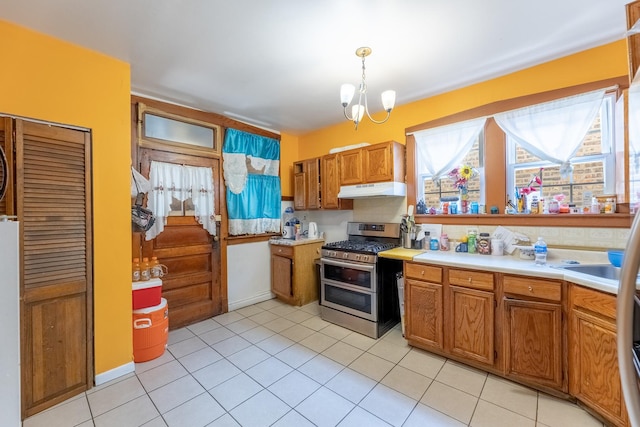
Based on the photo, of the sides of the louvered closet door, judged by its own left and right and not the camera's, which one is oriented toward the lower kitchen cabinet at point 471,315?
front

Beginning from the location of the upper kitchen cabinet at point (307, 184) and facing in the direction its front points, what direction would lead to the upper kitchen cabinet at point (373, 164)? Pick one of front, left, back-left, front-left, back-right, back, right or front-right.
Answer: left

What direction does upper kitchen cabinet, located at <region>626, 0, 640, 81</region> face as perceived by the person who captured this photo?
facing to the left of the viewer

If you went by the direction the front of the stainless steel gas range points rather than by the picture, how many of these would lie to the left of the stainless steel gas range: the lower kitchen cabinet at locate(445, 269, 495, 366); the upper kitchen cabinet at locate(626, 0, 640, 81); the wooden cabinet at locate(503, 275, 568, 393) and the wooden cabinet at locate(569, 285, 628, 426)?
4

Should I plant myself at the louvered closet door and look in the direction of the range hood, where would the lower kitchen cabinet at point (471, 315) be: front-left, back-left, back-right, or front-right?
front-right

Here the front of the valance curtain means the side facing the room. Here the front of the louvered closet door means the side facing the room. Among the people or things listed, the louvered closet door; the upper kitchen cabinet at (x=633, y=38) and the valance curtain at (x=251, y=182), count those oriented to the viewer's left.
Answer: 1

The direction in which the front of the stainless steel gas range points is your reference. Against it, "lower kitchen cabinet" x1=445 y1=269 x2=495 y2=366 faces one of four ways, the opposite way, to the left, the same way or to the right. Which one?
the same way

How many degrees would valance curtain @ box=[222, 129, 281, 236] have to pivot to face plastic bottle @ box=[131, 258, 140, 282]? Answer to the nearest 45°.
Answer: approximately 90° to its right

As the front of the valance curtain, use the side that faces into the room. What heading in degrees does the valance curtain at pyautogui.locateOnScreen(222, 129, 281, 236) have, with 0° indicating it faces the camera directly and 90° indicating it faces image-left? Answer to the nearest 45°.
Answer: approximately 315°

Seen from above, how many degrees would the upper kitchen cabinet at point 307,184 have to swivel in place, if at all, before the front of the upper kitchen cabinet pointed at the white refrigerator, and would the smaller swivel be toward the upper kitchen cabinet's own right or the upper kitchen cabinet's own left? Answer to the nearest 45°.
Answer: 0° — it already faces it

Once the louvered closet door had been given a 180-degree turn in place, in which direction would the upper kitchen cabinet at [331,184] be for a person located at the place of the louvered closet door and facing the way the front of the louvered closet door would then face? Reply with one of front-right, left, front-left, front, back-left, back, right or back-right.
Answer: back-right

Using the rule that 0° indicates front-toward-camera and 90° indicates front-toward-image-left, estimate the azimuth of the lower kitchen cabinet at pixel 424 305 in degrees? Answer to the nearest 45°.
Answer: approximately 45°

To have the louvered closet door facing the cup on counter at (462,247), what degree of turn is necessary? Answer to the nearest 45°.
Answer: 0° — it already faces it

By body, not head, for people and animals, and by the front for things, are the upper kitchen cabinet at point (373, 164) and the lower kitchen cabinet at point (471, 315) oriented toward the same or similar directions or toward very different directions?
same or similar directions

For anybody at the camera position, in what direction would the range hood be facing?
facing the viewer and to the left of the viewer

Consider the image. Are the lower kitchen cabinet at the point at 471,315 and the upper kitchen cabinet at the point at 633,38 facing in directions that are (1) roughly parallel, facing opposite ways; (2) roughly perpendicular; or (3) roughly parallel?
roughly perpendicular

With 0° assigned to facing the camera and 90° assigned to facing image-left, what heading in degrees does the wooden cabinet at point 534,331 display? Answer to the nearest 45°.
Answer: approximately 45°
